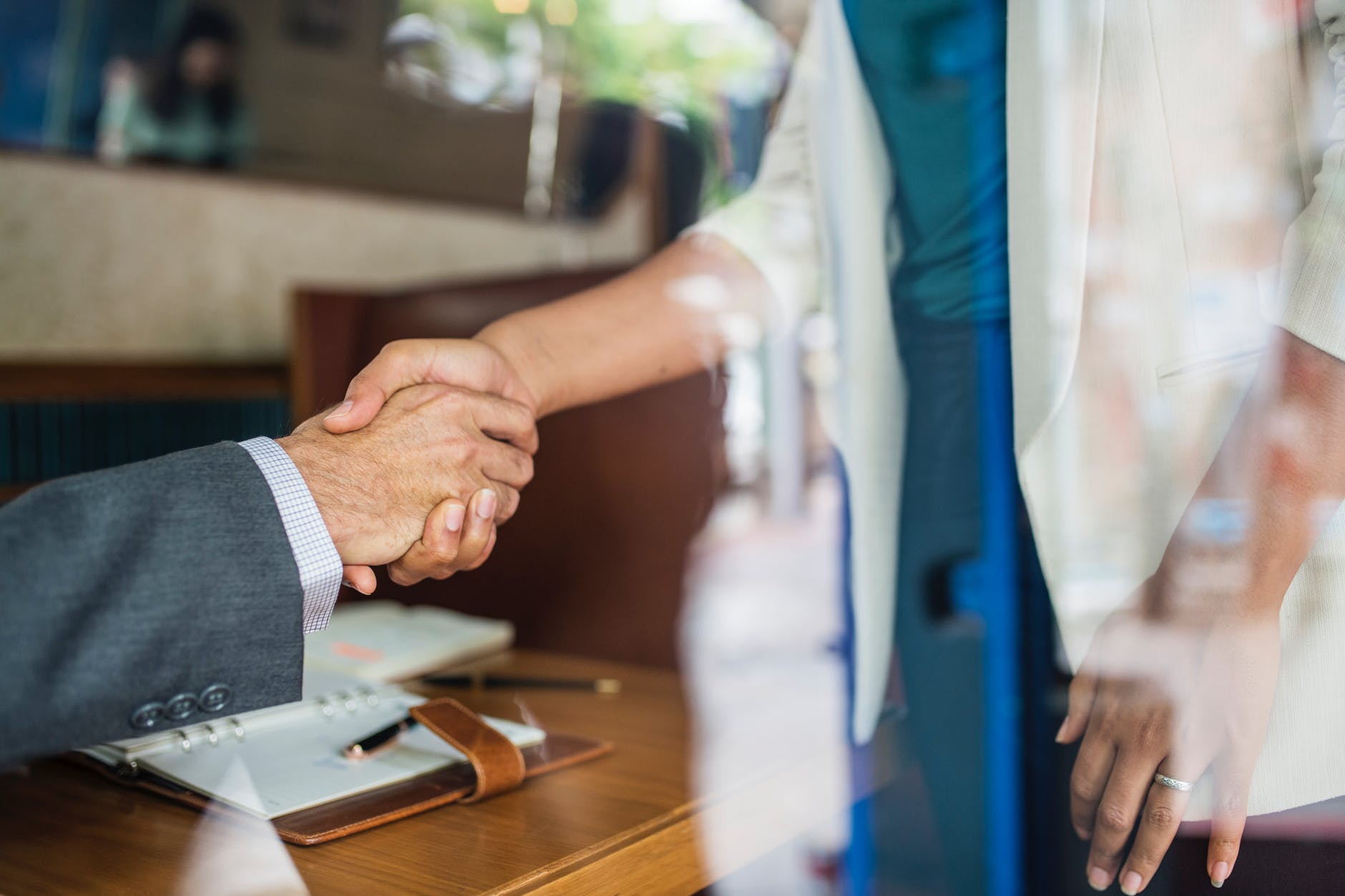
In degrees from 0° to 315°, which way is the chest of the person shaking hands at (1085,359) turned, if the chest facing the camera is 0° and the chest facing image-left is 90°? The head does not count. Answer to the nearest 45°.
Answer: approximately 45°
